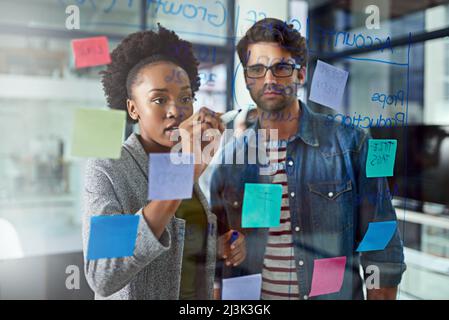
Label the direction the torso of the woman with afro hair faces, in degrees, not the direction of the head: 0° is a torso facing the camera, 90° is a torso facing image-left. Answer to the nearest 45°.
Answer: approximately 315°

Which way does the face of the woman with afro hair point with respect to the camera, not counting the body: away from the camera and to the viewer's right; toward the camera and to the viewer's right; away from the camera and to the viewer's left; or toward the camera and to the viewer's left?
toward the camera and to the viewer's right
